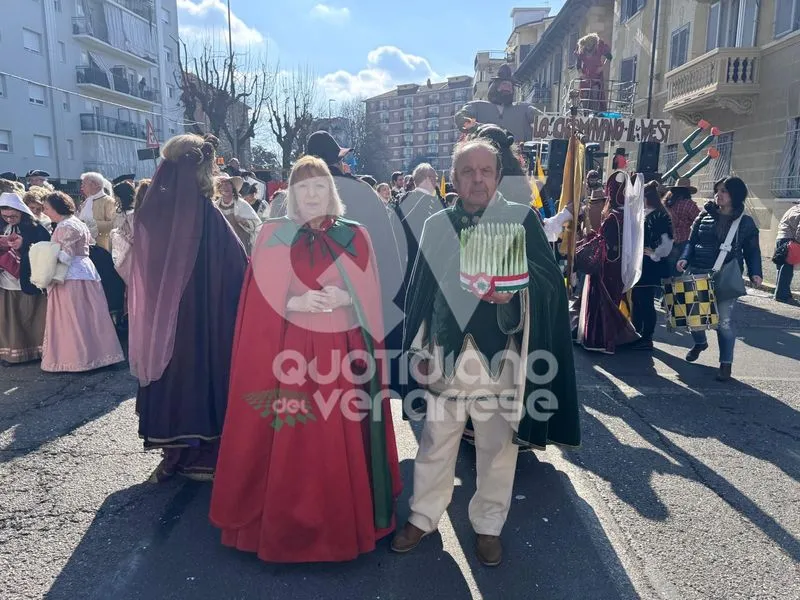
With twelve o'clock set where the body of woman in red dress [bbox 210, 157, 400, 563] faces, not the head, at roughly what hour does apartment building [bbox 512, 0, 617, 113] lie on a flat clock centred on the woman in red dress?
The apartment building is roughly at 7 o'clock from the woman in red dress.

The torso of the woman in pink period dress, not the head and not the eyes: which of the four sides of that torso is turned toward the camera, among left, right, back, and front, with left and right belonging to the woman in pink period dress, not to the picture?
left

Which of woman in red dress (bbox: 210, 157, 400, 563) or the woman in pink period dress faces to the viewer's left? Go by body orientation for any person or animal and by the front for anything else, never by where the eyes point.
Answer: the woman in pink period dress

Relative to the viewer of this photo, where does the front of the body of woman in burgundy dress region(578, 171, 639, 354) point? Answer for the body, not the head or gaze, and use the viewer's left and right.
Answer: facing to the left of the viewer

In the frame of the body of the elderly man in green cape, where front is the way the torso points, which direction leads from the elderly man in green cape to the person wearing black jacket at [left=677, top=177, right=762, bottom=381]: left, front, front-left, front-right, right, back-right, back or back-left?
back-left

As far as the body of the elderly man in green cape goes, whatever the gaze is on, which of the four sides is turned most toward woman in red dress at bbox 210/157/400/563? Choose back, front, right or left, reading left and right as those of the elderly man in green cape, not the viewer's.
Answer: right
